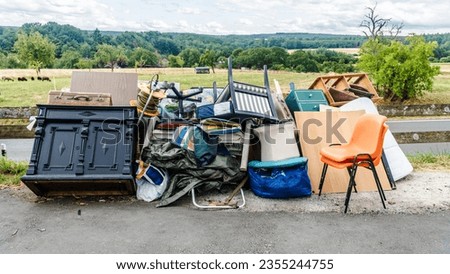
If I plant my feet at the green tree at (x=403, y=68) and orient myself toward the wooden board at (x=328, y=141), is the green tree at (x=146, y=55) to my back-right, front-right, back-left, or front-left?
back-right

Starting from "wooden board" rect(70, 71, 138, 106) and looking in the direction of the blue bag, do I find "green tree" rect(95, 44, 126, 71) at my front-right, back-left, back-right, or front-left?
back-left

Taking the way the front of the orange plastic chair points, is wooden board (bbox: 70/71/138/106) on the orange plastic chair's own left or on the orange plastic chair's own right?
on the orange plastic chair's own right

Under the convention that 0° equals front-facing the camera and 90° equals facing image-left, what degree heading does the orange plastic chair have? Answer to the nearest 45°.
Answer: approximately 45°

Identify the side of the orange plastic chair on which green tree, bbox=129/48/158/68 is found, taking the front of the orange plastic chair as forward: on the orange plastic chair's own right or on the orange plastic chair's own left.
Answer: on the orange plastic chair's own right

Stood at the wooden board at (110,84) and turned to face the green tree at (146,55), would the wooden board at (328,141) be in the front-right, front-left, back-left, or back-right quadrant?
back-right

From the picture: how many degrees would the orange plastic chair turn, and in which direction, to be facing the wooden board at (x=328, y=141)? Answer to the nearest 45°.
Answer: approximately 90° to its right

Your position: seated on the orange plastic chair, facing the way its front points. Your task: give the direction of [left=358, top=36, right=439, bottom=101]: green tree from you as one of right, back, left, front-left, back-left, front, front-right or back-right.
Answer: back-right

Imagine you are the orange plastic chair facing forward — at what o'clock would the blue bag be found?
The blue bag is roughly at 1 o'clock from the orange plastic chair.

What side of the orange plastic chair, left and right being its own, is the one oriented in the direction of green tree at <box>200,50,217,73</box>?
right

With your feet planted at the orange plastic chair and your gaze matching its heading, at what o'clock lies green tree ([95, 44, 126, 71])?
The green tree is roughly at 3 o'clock from the orange plastic chair.
